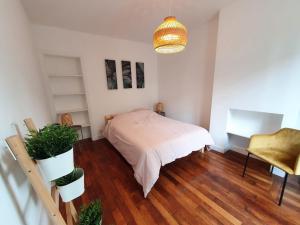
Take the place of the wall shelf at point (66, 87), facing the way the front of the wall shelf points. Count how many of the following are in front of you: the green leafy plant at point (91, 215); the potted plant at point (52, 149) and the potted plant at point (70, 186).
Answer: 3

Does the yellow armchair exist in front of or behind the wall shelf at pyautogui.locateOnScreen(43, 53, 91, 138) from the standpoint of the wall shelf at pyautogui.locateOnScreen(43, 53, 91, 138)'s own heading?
in front

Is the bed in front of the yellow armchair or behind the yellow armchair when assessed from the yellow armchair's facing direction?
in front

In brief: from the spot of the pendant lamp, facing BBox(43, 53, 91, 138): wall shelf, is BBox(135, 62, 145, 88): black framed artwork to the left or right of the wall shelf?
right

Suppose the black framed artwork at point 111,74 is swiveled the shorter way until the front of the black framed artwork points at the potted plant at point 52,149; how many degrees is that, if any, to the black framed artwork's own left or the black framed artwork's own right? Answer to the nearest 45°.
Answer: approximately 45° to the black framed artwork's own right

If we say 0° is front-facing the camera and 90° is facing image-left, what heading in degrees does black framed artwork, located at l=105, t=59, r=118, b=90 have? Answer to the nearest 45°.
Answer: approximately 315°

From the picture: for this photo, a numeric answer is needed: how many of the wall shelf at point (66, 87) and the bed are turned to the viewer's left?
0

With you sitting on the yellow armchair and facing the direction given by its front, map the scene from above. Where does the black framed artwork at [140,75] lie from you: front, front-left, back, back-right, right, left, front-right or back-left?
front-right

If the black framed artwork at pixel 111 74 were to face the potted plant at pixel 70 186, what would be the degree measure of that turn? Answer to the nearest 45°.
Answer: approximately 45° to its right

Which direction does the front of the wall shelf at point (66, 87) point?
toward the camera

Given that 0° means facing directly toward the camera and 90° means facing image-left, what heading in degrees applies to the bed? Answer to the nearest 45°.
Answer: approximately 315°

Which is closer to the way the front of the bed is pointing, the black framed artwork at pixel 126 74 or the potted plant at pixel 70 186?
the potted plant
